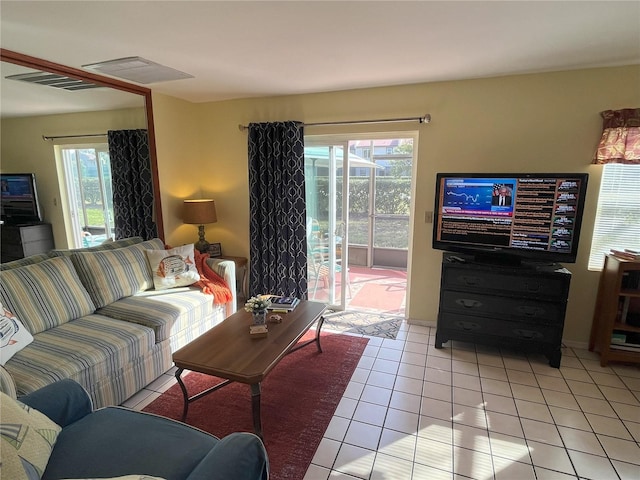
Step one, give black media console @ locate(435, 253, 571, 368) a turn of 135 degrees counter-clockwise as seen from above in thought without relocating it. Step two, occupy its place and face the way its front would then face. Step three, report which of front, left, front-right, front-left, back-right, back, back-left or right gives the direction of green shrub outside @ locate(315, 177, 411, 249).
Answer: left

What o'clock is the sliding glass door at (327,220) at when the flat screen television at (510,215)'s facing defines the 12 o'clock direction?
The sliding glass door is roughly at 3 o'clock from the flat screen television.

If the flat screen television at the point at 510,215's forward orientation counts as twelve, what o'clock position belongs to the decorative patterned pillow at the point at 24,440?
The decorative patterned pillow is roughly at 1 o'clock from the flat screen television.

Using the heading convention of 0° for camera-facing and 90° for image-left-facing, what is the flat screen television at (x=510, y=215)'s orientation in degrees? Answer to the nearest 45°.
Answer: approximately 0°

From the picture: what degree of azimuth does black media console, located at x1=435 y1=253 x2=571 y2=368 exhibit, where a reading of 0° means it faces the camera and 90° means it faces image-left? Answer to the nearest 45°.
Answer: approximately 0°

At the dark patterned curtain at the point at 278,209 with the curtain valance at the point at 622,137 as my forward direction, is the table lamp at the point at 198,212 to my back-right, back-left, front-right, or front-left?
back-right

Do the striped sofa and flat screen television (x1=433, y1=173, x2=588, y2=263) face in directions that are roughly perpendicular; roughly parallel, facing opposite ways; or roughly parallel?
roughly perpendicular

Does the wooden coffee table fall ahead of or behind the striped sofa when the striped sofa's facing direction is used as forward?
ahead

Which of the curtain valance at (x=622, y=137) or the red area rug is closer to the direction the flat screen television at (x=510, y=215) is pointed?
the red area rug

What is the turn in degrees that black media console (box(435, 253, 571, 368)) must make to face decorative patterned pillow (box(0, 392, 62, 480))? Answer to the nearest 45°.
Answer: approximately 45° to its right

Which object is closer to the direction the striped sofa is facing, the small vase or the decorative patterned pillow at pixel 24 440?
the small vase

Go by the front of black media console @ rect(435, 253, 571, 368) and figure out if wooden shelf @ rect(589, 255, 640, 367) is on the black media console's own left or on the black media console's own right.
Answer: on the black media console's own left

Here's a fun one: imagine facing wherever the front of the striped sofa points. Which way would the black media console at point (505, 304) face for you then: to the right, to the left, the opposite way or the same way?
to the right

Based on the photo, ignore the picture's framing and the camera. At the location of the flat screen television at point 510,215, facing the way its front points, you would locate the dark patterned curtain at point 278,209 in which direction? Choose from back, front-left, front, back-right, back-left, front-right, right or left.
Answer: right
